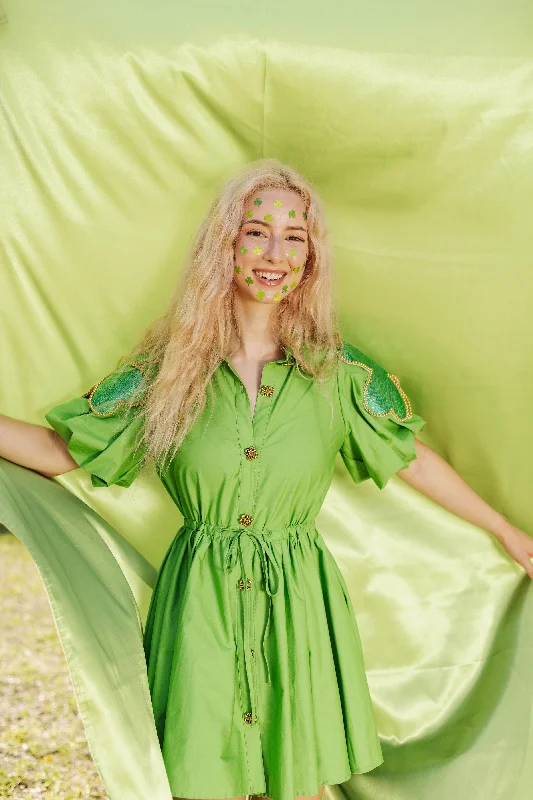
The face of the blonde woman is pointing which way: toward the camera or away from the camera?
toward the camera

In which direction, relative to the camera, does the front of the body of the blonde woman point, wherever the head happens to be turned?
toward the camera
